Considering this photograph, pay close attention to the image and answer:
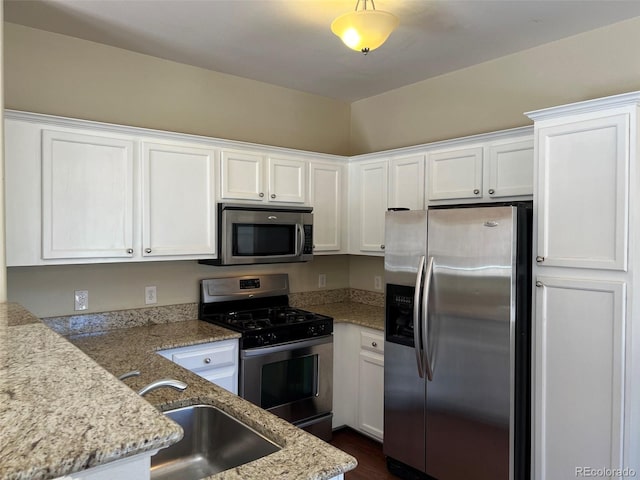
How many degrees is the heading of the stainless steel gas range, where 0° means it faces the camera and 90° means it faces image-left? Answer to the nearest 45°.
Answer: approximately 315°

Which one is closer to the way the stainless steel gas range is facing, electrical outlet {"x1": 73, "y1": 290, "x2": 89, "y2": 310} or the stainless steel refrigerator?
the stainless steel refrigerator

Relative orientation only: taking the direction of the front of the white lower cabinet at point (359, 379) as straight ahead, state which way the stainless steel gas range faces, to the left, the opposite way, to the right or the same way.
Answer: to the left

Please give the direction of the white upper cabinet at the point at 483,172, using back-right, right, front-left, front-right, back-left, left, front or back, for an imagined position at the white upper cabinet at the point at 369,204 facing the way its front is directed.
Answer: left

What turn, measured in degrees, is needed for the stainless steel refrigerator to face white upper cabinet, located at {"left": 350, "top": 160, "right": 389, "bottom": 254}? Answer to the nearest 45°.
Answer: approximately 90° to its right

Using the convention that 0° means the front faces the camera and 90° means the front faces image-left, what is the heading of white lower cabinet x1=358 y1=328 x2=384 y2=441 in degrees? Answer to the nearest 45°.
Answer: approximately 45°
